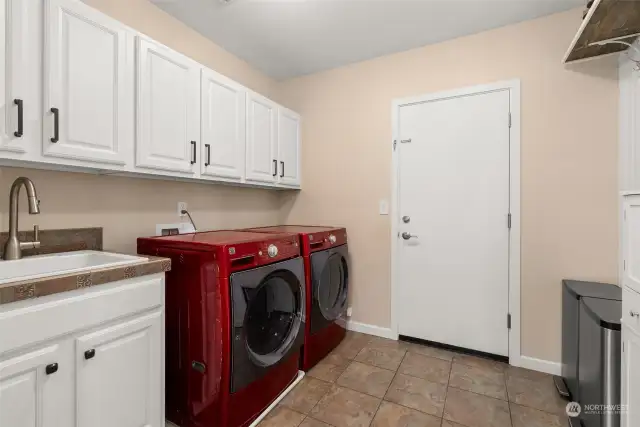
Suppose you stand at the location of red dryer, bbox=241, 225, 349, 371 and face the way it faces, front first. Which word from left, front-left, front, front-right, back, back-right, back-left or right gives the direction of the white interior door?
front-left

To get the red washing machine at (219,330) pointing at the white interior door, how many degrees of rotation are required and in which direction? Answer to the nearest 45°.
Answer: approximately 45° to its left

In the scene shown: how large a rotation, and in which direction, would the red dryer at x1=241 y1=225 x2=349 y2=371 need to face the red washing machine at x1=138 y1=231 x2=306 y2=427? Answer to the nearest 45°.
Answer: approximately 90° to its right

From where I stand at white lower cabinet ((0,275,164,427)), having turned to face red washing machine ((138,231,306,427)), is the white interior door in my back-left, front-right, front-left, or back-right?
front-right

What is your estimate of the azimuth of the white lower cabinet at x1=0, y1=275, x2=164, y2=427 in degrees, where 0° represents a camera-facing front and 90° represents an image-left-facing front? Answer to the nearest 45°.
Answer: approximately 315°

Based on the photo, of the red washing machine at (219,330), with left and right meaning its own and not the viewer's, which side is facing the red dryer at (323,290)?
left

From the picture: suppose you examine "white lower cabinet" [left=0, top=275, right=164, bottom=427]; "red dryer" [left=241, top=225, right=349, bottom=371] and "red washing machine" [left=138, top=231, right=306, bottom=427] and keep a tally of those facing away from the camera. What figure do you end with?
0

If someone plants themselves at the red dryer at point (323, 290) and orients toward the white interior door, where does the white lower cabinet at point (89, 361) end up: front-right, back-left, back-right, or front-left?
back-right

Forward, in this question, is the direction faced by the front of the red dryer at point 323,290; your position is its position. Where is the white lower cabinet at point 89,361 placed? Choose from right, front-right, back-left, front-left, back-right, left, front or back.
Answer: right

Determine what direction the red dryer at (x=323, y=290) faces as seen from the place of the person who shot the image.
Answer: facing the viewer and to the right of the viewer

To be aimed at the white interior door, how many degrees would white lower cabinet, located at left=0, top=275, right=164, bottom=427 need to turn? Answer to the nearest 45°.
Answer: approximately 45° to its left
